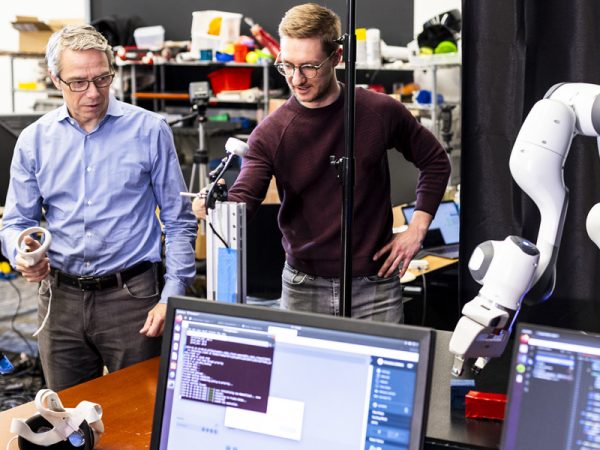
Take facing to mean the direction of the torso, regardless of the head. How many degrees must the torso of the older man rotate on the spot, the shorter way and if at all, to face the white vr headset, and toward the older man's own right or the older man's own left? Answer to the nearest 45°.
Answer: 0° — they already face it

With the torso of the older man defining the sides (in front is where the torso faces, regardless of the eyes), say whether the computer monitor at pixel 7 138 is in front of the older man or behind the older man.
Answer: behind

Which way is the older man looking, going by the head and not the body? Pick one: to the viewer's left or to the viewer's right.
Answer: to the viewer's right

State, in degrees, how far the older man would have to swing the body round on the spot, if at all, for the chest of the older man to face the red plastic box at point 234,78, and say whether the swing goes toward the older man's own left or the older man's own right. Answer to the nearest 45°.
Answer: approximately 180°

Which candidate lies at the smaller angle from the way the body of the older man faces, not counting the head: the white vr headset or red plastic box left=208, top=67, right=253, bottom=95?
the white vr headset

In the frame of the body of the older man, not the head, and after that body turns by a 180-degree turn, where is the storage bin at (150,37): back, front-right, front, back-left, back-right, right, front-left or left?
front

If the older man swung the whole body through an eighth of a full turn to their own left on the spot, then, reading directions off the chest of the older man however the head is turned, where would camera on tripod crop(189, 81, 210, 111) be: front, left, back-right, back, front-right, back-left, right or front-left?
back-left

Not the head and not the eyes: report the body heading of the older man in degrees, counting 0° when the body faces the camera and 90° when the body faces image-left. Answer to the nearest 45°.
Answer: approximately 0°

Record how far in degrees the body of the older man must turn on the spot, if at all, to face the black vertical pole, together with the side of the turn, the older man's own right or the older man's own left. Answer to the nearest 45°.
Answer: approximately 45° to the older man's own left

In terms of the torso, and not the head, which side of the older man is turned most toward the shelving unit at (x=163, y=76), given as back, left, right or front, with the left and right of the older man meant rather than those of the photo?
back

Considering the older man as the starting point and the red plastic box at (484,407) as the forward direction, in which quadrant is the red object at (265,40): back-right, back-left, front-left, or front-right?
back-left

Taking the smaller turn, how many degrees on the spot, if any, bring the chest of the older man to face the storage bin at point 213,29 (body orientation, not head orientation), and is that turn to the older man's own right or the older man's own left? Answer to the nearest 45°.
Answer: approximately 180°
